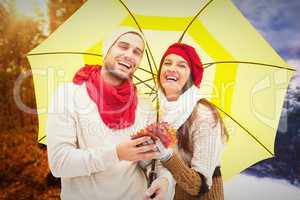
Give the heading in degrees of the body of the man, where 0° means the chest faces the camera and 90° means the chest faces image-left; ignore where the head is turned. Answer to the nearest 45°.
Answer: approximately 315°

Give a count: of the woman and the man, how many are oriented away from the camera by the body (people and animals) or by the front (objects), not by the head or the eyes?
0

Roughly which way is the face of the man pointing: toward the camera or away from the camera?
toward the camera

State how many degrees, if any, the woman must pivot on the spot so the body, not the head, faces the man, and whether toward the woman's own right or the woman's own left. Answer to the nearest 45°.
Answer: approximately 45° to the woman's own right

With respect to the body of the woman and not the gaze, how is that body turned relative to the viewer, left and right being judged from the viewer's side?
facing the viewer and to the left of the viewer
